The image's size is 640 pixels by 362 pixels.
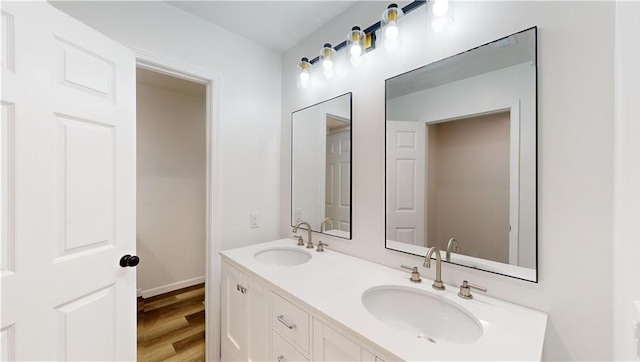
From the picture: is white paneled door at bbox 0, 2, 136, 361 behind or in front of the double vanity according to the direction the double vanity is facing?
in front

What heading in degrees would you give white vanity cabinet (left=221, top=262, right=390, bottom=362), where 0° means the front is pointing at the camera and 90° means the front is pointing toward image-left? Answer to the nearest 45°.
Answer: approximately 45°

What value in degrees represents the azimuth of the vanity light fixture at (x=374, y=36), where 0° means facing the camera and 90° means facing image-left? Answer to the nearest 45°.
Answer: approximately 45°

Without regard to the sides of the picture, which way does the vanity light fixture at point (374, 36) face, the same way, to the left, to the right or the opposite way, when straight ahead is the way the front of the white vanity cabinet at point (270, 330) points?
the same way

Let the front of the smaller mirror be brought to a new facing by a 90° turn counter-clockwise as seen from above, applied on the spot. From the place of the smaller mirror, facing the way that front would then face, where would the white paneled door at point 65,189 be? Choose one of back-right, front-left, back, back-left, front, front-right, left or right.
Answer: right

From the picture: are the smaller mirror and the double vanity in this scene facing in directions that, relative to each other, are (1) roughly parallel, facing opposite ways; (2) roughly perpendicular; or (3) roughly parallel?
roughly parallel

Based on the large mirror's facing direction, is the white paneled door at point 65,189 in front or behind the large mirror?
in front

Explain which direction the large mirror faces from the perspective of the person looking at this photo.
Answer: facing the viewer and to the left of the viewer

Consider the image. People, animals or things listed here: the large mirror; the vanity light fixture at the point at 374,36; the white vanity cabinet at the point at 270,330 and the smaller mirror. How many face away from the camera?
0

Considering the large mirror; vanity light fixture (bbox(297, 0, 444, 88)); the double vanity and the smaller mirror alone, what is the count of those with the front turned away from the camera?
0

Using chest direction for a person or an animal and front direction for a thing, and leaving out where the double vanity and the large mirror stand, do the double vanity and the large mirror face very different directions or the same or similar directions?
same or similar directions

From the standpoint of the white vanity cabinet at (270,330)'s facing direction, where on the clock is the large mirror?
The large mirror is roughly at 8 o'clock from the white vanity cabinet.

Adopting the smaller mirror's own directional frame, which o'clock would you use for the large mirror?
The large mirror is roughly at 9 o'clock from the smaller mirror.

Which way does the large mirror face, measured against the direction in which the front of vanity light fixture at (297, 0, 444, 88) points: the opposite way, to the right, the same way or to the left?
the same way
